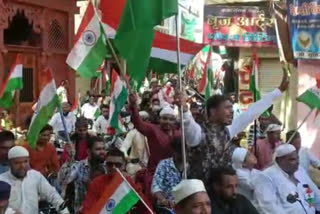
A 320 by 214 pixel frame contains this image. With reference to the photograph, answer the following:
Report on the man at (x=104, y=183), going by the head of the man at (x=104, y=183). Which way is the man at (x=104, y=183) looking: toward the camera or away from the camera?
toward the camera

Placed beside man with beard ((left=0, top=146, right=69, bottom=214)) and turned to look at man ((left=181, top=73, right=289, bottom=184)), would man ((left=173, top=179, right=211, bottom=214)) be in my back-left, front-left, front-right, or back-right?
front-right

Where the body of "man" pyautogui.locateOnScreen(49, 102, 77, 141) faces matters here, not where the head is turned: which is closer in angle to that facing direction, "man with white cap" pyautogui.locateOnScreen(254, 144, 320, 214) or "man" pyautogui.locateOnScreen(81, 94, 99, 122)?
the man with white cap

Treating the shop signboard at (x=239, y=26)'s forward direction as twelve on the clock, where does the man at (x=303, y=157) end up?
The man is roughly at 12 o'clock from the shop signboard.

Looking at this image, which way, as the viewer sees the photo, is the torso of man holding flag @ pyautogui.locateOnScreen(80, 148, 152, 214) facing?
toward the camera

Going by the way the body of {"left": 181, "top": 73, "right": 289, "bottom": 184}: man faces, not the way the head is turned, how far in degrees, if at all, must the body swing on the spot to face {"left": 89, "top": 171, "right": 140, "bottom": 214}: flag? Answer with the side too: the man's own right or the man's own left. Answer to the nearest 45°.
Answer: approximately 90° to the man's own right

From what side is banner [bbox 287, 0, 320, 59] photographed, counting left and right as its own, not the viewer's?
front

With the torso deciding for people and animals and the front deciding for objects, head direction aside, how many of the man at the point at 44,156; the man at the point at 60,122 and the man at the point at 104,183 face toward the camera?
3

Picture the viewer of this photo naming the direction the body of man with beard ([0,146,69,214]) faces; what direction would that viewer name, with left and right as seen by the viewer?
facing the viewer

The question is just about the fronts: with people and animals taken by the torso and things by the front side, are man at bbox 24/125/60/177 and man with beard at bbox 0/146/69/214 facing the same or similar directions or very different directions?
same or similar directions

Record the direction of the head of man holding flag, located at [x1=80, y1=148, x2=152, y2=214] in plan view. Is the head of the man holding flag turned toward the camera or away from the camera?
toward the camera

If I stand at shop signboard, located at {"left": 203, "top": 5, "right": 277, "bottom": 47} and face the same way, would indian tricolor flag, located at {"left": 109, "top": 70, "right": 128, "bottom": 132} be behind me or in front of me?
in front

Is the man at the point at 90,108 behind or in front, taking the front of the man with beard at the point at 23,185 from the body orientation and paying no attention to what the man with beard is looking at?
behind
